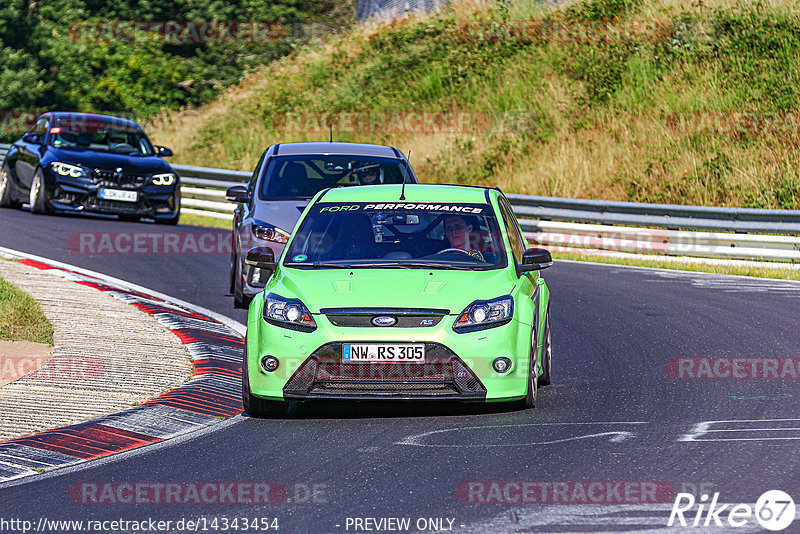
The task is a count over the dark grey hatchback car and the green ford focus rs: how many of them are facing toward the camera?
2

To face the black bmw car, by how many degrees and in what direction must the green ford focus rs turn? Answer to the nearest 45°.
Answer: approximately 180°

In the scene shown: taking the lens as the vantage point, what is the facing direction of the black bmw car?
facing the viewer and to the right of the viewer

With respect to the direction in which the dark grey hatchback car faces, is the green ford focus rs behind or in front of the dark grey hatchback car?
in front

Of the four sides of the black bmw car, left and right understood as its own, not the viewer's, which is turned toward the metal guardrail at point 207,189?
left

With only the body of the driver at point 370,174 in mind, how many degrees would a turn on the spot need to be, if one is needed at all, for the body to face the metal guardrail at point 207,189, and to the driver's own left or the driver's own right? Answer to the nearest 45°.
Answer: approximately 180°

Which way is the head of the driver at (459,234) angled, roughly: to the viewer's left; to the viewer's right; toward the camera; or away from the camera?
toward the camera

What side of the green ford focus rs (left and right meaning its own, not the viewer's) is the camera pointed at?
front

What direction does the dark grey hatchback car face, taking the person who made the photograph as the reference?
facing the viewer

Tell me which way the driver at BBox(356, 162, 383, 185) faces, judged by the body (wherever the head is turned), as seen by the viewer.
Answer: toward the camera

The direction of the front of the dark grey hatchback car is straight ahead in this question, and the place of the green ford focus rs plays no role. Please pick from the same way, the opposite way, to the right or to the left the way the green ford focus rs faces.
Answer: the same way

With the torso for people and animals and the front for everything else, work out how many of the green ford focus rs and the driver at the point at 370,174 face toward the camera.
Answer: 2

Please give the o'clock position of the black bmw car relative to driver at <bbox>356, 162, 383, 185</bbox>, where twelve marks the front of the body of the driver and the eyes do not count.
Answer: The black bmw car is roughly at 5 o'clock from the driver.

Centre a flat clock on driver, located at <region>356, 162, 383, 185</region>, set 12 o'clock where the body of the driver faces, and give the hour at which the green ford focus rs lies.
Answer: The green ford focus rs is roughly at 12 o'clock from the driver.

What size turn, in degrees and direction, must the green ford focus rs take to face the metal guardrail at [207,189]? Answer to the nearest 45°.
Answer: approximately 180°

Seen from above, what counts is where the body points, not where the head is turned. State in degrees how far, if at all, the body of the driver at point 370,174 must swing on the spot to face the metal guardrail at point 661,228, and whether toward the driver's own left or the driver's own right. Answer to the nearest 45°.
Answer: approximately 135° to the driver's own left

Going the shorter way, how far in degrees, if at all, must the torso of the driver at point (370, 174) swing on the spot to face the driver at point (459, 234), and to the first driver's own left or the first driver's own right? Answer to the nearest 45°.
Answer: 0° — they already face them
